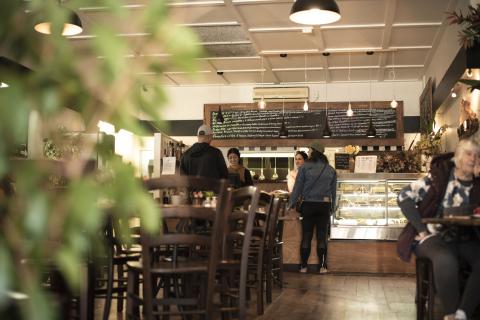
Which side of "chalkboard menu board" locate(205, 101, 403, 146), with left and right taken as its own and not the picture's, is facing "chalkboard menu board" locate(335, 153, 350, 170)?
front

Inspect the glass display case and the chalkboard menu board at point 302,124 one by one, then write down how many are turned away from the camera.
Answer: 0

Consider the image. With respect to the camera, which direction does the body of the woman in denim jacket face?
away from the camera

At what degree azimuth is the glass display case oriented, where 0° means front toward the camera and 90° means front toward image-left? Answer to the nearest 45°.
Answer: approximately 0°

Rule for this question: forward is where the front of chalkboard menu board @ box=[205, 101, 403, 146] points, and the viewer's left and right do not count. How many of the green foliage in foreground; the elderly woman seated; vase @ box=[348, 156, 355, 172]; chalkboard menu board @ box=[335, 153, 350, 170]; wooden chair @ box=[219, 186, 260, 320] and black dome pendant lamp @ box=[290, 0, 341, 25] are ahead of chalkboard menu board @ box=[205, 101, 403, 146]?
6

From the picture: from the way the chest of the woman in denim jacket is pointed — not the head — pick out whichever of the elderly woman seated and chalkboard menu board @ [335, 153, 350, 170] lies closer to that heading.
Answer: the chalkboard menu board

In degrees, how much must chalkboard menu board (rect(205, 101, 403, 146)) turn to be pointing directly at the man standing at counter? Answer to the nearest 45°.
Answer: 0° — it already faces them

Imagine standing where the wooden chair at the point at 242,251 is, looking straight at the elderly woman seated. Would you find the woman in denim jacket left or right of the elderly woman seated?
left

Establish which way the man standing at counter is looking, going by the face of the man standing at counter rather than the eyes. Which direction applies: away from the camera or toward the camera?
away from the camera

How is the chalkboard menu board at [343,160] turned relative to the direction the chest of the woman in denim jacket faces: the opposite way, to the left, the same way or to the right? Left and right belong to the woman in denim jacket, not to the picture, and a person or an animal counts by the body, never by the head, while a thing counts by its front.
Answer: the opposite way
